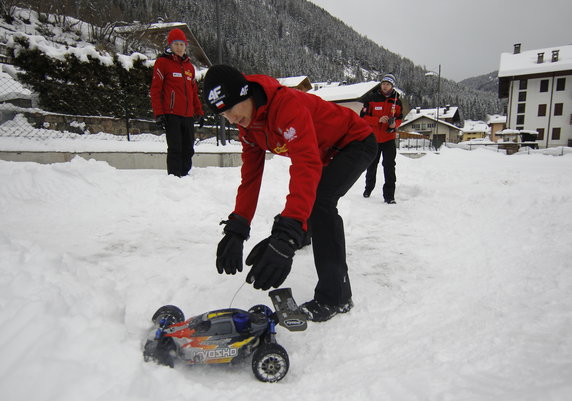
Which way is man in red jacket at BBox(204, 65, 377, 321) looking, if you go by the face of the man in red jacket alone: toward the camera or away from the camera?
toward the camera

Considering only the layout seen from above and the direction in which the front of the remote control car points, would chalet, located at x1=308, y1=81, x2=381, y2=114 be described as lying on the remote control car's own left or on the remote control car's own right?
on the remote control car's own right

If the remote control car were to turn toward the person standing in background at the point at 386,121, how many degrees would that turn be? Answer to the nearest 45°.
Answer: approximately 135° to its right

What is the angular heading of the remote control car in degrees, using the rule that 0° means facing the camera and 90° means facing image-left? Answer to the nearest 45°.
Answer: approximately 90°

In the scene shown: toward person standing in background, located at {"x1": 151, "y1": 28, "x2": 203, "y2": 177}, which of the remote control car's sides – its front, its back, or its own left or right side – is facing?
right

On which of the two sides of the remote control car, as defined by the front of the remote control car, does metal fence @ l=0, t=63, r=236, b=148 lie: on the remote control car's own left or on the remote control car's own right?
on the remote control car's own right

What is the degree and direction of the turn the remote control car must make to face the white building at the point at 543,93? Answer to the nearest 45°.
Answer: approximately 135° to its right
